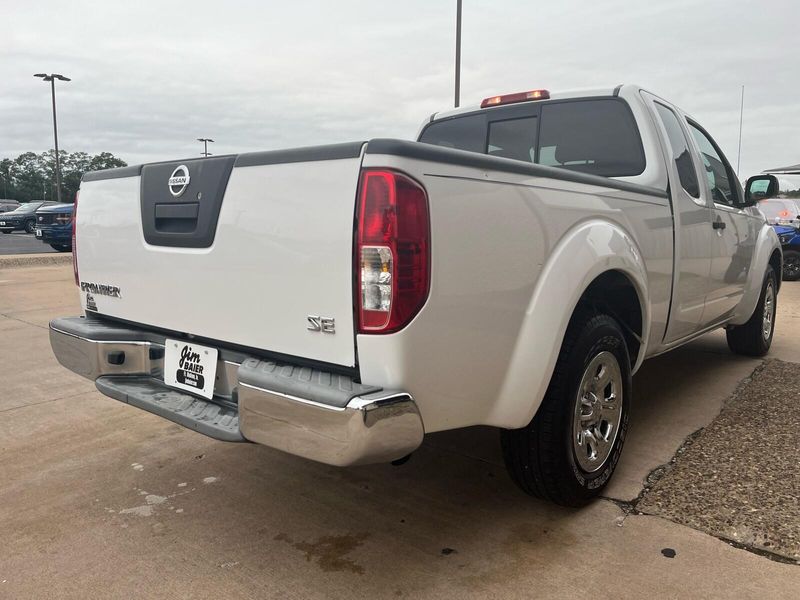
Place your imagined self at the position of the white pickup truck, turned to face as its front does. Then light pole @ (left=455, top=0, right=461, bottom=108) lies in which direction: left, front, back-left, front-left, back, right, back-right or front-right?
front-left

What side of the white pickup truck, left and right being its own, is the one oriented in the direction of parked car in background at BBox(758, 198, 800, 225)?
front

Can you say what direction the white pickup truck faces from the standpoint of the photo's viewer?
facing away from the viewer and to the right of the viewer

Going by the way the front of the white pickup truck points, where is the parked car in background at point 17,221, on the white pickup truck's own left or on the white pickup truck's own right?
on the white pickup truck's own left

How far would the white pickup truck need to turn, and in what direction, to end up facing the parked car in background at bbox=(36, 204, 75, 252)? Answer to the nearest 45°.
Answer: approximately 90° to its left

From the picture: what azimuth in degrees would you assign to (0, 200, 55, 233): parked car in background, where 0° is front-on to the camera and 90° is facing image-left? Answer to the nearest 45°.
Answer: approximately 45°
